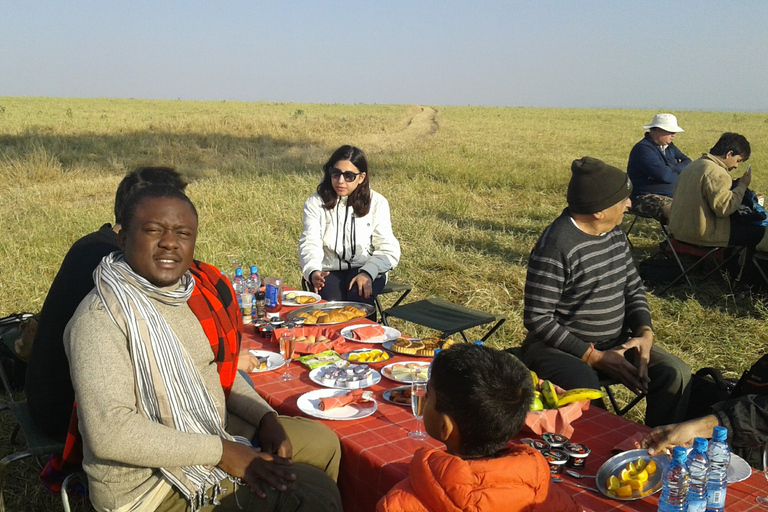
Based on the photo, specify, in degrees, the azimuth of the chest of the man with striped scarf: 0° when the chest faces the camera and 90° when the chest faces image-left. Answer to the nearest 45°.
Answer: approximately 315°

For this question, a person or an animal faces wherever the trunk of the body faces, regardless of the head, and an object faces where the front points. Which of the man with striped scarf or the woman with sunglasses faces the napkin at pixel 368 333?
the woman with sunglasses

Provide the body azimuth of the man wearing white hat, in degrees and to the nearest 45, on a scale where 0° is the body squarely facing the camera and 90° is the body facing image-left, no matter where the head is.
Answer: approximately 315°

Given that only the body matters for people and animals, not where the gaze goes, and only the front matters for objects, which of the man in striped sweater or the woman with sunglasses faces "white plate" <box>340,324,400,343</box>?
the woman with sunglasses

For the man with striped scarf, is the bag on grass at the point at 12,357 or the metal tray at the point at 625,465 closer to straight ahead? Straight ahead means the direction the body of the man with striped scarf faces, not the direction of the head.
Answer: the metal tray
